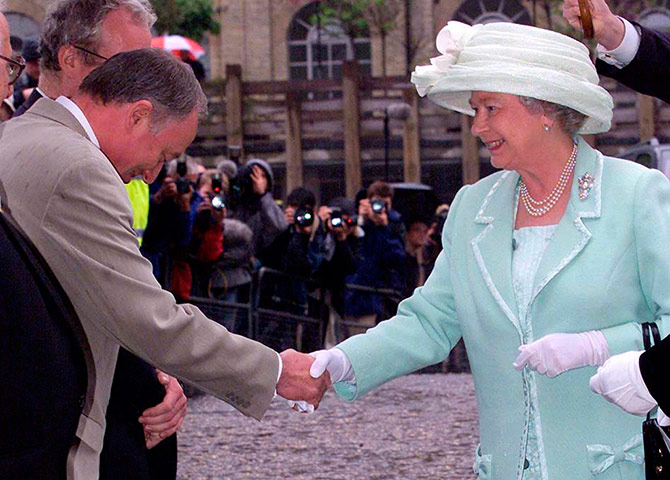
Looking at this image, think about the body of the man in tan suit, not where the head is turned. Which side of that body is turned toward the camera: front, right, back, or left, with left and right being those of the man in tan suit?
right

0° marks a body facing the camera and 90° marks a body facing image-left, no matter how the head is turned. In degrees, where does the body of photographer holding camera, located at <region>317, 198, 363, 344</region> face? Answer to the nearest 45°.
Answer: approximately 0°

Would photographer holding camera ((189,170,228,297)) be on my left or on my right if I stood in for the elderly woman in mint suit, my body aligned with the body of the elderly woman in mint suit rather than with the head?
on my right

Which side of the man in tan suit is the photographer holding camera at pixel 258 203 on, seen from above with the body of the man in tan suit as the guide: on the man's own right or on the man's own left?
on the man's own left

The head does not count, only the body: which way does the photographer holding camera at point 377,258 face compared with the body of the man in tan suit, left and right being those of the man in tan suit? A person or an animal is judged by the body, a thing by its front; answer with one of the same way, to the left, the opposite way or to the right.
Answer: to the right

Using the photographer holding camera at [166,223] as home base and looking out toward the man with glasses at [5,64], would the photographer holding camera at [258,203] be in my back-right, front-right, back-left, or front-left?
back-left

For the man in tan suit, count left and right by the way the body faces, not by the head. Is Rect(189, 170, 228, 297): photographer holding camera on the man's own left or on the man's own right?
on the man's own left

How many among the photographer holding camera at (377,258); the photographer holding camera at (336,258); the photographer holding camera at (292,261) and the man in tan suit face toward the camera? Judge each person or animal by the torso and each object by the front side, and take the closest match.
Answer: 3

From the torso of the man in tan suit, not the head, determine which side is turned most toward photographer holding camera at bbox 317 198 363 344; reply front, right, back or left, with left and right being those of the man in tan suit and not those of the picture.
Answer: left
